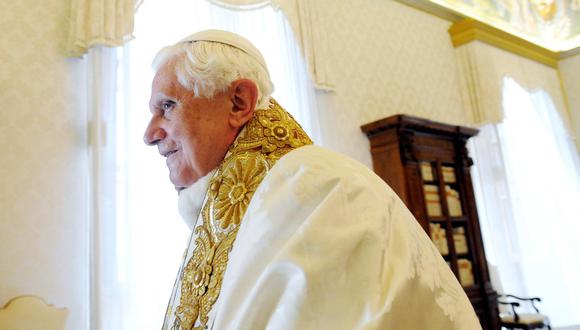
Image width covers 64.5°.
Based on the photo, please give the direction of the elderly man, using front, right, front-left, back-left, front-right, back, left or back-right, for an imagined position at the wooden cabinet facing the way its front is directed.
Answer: front-right

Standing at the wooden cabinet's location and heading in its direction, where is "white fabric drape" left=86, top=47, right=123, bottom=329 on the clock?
The white fabric drape is roughly at 3 o'clock from the wooden cabinet.

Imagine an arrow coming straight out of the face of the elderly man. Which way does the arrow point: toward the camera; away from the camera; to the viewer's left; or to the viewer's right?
to the viewer's left

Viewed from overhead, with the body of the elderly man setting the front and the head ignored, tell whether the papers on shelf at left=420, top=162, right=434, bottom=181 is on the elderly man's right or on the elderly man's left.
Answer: on the elderly man's right

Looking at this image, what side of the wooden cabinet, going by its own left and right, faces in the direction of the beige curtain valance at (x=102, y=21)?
right

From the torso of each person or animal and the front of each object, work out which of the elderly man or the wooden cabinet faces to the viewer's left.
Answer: the elderly man

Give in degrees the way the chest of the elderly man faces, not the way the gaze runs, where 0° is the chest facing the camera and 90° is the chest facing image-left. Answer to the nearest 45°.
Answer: approximately 90°

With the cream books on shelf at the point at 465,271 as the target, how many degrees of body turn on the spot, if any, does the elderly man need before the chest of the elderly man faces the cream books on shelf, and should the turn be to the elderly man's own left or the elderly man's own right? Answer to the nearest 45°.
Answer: approximately 90° to the elderly man's own right

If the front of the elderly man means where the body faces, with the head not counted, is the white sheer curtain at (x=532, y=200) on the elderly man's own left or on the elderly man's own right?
on the elderly man's own right

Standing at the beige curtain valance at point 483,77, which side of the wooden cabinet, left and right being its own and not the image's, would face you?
left

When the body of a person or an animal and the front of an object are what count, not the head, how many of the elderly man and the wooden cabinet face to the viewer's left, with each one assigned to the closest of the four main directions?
1

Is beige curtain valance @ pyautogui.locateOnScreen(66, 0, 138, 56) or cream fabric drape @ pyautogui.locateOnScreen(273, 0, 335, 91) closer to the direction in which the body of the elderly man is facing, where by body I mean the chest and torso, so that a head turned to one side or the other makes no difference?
the beige curtain valance

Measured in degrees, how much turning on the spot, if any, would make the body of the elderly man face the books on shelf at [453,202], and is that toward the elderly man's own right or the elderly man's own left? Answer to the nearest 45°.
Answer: approximately 90° to the elderly man's own right

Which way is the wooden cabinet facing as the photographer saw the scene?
facing the viewer and to the right of the viewer

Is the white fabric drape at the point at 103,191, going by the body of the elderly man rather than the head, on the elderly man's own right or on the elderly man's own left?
on the elderly man's own right

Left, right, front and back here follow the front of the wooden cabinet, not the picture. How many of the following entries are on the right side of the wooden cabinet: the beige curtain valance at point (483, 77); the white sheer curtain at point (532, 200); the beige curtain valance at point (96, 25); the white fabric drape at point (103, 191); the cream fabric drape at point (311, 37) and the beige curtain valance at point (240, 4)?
4
